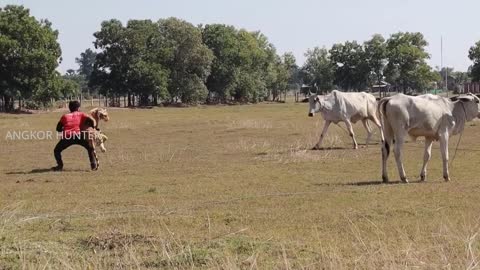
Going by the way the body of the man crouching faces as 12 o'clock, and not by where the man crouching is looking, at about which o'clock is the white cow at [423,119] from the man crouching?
The white cow is roughly at 4 o'clock from the man crouching.

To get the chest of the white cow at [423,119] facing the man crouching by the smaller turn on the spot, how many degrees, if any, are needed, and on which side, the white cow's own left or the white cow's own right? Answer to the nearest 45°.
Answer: approximately 180°

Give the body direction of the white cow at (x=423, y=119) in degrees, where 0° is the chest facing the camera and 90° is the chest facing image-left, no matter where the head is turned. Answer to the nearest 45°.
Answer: approximately 270°

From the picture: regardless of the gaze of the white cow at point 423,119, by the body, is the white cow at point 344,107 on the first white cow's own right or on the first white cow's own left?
on the first white cow's own left
